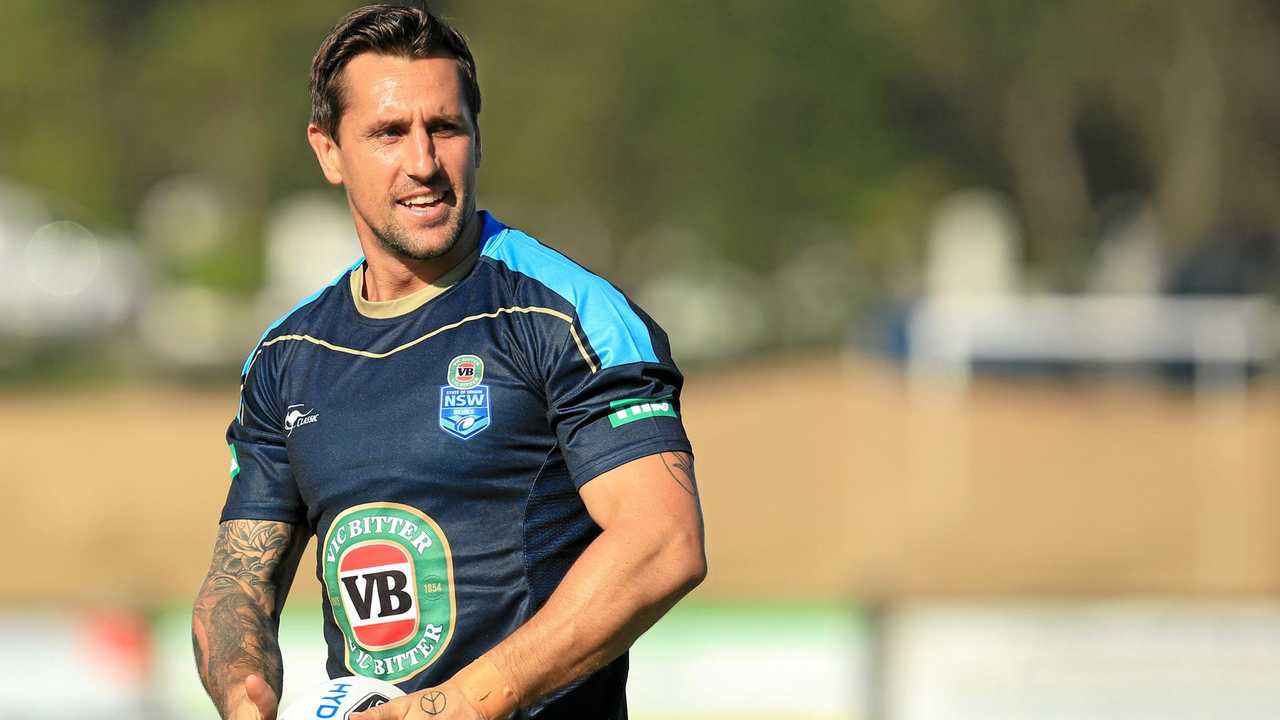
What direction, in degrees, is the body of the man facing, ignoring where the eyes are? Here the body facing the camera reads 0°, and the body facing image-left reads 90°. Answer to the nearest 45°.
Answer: approximately 45°
